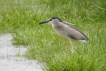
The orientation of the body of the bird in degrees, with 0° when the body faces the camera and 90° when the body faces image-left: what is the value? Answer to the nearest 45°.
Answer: approximately 90°
